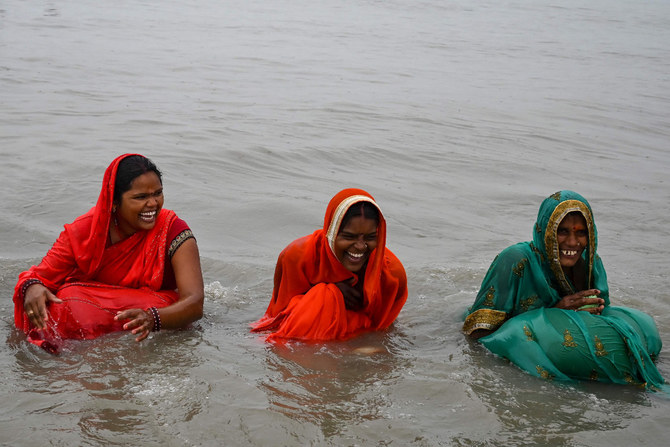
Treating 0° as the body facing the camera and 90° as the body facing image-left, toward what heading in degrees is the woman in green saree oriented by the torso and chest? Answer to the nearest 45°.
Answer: approximately 315°

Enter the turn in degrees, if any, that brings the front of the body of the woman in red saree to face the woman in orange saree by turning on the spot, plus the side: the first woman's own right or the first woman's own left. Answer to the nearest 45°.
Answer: approximately 90° to the first woman's own left

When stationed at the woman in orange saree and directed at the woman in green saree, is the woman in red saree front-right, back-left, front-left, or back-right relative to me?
back-right

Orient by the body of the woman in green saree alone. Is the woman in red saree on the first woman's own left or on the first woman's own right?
on the first woman's own right

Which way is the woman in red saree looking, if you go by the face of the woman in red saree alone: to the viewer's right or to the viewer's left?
to the viewer's right

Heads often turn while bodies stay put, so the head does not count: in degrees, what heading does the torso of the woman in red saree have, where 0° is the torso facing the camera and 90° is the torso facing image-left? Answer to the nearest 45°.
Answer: approximately 0°

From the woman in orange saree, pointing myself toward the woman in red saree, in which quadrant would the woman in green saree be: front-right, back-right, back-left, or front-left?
back-left

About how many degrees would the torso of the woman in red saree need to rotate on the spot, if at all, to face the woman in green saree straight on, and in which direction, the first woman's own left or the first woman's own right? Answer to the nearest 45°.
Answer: approximately 90° to the first woman's own left
